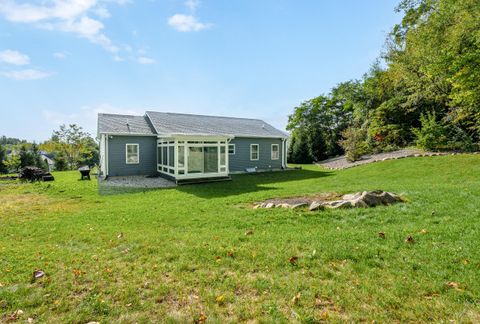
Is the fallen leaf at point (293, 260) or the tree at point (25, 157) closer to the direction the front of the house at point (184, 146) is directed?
the tree

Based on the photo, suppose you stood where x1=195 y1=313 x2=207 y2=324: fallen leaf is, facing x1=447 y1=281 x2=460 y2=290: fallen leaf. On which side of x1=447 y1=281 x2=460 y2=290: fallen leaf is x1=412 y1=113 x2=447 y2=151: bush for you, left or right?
left

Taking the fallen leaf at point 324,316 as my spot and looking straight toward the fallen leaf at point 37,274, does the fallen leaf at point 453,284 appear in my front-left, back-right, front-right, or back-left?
back-right

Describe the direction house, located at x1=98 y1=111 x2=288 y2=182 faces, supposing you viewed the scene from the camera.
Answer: facing away from the viewer and to the left of the viewer

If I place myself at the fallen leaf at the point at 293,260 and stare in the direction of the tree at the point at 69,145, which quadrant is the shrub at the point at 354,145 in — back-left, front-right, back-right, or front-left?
front-right

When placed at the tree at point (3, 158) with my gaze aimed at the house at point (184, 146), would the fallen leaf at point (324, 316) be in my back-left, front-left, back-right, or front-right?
front-right

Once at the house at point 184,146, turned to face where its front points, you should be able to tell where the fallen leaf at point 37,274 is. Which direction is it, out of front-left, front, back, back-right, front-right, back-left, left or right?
back-left

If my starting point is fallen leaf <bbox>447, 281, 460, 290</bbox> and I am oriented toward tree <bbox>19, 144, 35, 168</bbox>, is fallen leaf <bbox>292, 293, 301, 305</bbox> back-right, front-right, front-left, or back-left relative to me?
front-left
